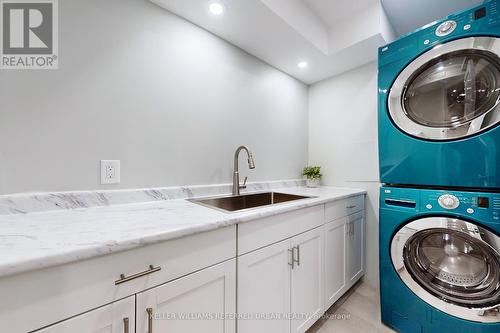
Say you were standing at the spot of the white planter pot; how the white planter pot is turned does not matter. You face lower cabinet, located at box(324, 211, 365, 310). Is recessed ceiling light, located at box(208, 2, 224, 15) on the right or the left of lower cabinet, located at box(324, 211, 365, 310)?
right

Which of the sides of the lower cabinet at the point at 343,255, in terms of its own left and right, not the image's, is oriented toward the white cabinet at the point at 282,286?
right

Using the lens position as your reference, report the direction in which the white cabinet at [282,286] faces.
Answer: facing the viewer and to the right of the viewer

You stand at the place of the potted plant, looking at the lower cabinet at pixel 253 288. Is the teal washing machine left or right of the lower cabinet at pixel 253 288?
left

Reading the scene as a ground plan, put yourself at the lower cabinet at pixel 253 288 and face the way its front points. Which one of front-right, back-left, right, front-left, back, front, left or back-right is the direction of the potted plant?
left

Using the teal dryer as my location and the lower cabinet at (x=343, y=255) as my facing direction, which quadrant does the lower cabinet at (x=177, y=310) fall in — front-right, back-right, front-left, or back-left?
front-left

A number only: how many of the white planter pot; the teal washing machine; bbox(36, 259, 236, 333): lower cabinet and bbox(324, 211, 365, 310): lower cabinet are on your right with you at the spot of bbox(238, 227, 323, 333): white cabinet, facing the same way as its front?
1

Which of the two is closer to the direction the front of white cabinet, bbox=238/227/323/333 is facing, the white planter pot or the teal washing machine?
the teal washing machine

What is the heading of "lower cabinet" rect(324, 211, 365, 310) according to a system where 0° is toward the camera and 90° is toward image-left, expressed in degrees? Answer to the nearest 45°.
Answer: approximately 315°

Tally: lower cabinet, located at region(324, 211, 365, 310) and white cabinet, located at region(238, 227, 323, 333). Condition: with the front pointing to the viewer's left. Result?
0

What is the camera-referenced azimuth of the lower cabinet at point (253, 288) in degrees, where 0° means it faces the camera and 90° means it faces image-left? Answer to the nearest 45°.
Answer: approximately 315°

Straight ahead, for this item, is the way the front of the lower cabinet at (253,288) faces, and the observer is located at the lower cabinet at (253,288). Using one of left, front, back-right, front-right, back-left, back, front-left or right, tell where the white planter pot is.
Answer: left

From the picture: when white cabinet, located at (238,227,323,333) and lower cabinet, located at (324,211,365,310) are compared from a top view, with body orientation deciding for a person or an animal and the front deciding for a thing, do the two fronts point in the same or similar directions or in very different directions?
same or similar directions
